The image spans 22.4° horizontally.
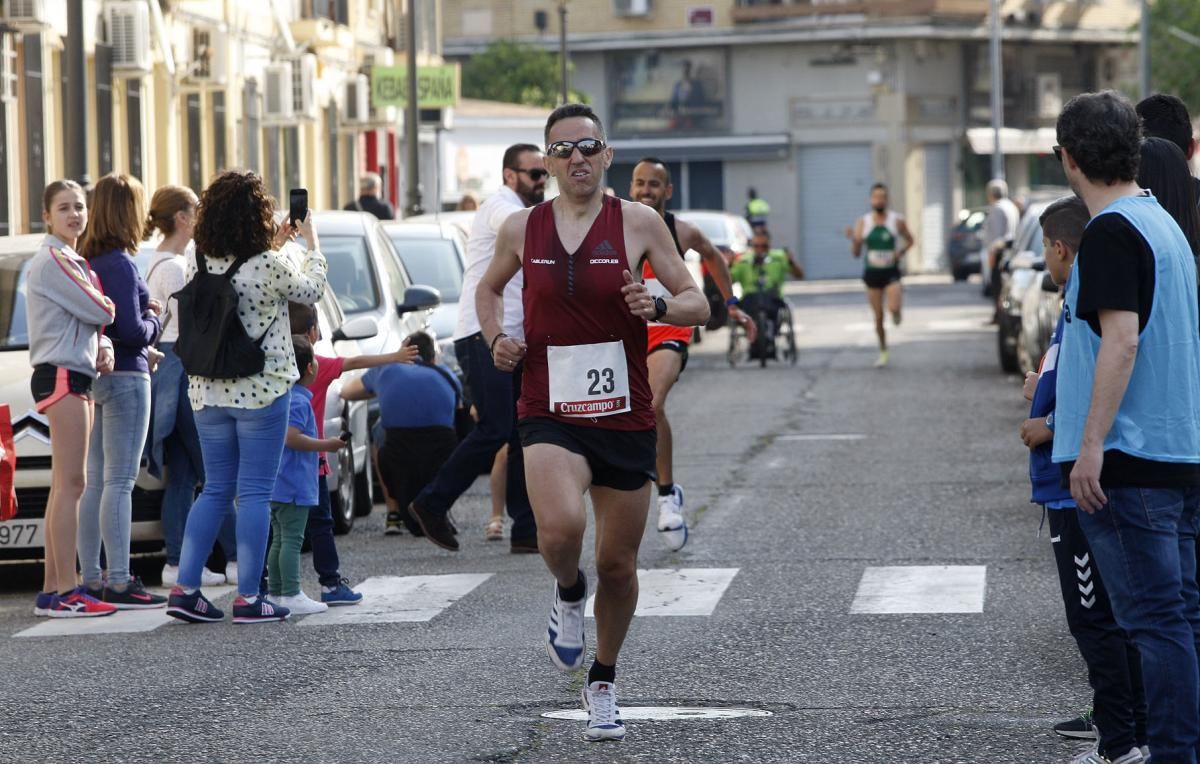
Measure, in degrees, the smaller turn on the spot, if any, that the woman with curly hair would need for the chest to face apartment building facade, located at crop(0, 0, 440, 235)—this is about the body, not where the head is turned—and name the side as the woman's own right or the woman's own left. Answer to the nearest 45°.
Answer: approximately 45° to the woman's own left

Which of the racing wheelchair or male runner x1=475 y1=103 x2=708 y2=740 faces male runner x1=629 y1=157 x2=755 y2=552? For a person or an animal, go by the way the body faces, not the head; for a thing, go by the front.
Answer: the racing wheelchair

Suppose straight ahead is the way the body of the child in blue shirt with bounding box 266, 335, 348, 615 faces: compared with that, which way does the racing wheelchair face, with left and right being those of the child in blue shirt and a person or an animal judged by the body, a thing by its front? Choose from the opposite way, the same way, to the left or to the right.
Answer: to the right

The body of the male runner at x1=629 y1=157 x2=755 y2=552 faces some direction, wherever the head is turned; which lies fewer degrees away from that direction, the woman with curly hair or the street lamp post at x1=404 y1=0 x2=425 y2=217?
the woman with curly hair

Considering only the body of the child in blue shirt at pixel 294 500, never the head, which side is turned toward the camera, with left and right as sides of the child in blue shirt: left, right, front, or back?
right

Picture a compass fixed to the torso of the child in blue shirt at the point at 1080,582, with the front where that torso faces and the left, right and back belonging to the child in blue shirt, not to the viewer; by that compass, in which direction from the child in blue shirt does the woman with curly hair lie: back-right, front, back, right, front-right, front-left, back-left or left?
front-right

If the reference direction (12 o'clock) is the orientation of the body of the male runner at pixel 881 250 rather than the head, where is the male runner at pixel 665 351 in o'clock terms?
the male runner at pixel 665 351 is roughly at 12 o'clock from the male runner at pixel 881 250.

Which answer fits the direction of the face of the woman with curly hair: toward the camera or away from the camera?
away from the camera

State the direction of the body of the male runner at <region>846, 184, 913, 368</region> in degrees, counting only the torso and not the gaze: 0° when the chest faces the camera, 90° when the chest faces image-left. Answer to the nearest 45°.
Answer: approximately 0°

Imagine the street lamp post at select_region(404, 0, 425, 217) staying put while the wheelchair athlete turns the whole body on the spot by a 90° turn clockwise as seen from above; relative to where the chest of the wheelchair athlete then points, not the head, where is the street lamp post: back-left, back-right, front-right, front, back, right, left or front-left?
front-right

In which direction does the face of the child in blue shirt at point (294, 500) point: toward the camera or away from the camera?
away from the camera
